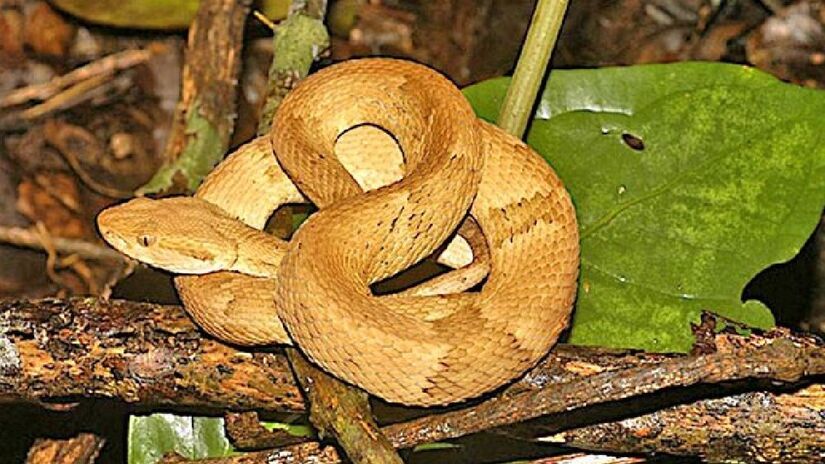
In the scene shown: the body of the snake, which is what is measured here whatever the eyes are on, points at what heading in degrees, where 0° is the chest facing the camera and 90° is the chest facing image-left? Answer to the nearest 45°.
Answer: approximately 90°

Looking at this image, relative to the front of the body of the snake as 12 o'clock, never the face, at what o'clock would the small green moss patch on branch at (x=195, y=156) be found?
The small green moss patch on branch is roughly at 2 o'clock from the snake.

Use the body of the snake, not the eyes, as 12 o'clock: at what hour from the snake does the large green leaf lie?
The large green leaf is roughly at 5 o'clock from the snake.

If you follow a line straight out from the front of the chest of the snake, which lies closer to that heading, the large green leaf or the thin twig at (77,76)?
the thin twig

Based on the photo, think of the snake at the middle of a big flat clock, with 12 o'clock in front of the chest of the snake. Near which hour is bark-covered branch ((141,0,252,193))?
The bark-covered branch is roughly at 2 o'clock from the snake.
